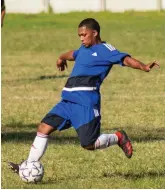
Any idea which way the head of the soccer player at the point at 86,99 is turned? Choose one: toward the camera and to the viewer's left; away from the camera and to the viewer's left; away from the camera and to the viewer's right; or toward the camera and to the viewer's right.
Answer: toward the camera and to the viewer's left

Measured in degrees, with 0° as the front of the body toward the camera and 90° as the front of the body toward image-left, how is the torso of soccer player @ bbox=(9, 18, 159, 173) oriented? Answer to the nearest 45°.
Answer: approximately 45°
